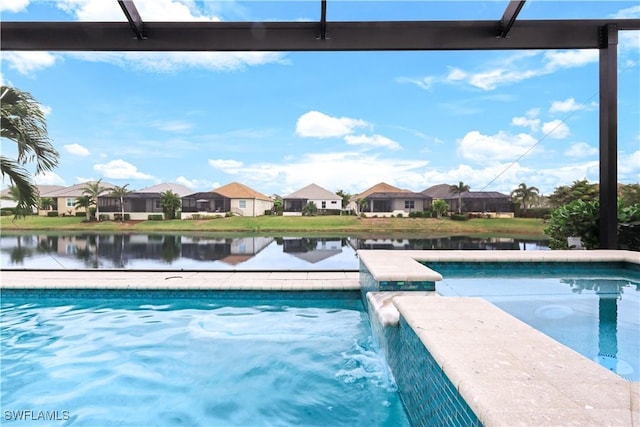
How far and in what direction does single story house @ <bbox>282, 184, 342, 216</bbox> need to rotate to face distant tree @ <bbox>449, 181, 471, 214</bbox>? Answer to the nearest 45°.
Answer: approximately 135° to its right

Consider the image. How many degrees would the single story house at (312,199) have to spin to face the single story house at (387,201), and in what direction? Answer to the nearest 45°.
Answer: approximately 135° to its right

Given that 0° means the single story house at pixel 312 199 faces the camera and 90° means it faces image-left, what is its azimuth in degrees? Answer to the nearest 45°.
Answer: approximately 180°

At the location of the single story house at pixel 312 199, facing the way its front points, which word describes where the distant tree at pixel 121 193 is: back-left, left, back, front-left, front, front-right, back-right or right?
back-left

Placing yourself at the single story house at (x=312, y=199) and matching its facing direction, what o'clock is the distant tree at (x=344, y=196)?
The distant tree is roughly at 2 o'clock from the single story house.

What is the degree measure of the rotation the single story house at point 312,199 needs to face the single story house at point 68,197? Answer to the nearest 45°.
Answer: approximately 135° to its left

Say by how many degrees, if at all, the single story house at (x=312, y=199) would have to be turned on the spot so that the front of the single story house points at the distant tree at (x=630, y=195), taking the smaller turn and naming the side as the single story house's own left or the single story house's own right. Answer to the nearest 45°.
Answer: approximately 135° to the single story house's own right
